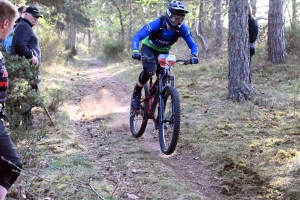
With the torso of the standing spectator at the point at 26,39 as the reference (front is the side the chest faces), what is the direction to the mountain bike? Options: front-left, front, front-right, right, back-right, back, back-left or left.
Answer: front

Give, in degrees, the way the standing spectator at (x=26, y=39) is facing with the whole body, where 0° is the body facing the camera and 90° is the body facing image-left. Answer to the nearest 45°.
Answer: approximately 315°

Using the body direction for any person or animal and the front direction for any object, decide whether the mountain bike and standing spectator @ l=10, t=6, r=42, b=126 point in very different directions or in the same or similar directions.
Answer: same or similar directions

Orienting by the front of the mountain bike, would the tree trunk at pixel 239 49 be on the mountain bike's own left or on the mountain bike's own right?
on the mountain bike's own left

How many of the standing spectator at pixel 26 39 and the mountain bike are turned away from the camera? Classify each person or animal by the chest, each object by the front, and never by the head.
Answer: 0

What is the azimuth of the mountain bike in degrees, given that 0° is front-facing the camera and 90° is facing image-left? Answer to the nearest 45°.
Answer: approximately 315°
